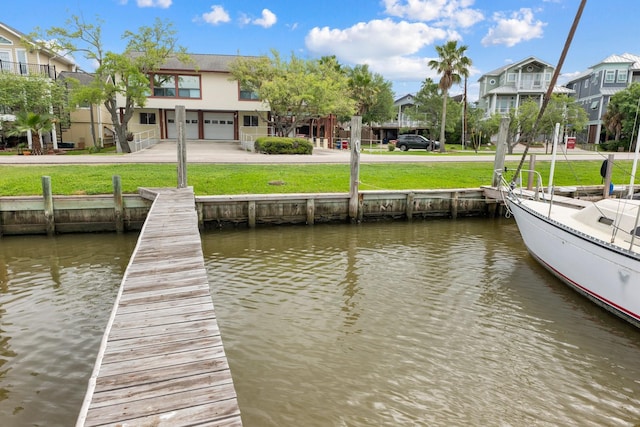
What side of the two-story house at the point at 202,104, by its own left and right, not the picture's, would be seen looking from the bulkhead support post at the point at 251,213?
front

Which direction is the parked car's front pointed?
to the viewer's right

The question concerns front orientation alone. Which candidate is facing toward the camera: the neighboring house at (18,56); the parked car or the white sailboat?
the neighboring house

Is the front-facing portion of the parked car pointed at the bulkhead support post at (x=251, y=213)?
no

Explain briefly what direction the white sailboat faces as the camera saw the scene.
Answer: facing away from the viewer and to the left of the viewer

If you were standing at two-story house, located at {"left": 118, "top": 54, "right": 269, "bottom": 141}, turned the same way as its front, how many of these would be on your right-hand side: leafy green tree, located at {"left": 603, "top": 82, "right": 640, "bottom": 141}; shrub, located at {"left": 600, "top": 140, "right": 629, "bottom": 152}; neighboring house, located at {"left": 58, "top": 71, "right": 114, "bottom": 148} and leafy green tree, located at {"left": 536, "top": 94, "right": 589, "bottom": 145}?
1

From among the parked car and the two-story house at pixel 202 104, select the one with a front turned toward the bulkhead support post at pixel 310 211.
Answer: the two-story house

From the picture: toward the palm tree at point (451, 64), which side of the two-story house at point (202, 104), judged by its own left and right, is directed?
left

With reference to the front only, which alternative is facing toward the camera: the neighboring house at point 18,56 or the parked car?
the neighboring house

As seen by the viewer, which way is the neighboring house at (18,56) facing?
toward the camera

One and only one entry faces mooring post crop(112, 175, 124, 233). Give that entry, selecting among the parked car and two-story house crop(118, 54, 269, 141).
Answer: the two-story house

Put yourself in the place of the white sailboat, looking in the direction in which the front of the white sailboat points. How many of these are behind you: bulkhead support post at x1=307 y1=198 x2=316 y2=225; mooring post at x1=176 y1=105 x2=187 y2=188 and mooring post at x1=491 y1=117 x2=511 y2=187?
0
